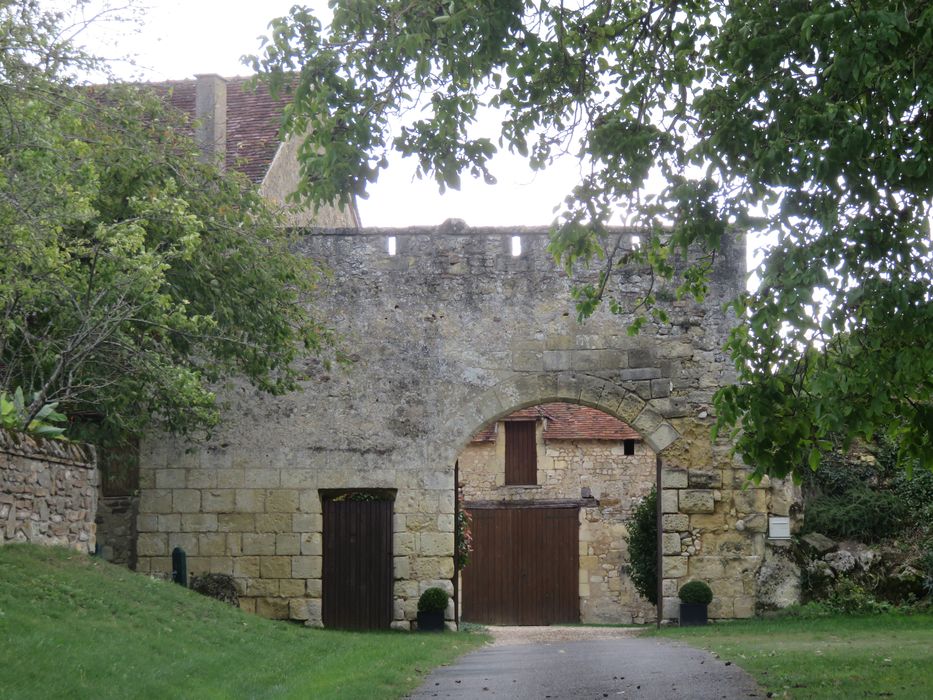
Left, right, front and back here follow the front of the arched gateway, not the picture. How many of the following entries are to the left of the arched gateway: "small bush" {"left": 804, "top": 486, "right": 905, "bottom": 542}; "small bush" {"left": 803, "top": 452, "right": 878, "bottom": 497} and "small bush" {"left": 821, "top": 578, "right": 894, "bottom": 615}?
3

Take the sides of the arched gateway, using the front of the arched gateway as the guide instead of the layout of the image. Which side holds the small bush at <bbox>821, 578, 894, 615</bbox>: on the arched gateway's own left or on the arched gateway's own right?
on the arched gateway's own left

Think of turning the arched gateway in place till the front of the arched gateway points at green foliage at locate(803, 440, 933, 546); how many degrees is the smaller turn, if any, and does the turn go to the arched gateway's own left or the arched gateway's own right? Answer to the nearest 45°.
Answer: approximately 90° to the arched gateway's own left

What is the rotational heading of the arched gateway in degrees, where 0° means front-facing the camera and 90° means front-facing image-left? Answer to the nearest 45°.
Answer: approximately 0°

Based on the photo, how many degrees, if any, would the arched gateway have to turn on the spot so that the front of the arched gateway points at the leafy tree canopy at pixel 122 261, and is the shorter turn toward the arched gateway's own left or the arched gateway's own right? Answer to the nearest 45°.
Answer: approximately 45° to the arched gateway's own right

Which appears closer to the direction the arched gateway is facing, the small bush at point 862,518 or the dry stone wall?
the dry stone wall

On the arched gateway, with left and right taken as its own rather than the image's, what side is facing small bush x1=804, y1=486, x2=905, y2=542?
left

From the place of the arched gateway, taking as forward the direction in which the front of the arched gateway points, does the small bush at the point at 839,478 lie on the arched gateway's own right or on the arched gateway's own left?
on the arched gateway's own left

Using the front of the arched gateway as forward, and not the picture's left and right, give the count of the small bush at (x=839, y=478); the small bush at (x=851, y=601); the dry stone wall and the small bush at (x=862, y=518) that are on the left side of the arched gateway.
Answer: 3

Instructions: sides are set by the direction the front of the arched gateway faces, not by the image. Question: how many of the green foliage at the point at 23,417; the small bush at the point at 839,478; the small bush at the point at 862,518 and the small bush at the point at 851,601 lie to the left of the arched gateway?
3

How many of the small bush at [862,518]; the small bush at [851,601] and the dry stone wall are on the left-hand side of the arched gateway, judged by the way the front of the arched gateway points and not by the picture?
2

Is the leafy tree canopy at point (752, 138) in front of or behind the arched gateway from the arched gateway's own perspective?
in front

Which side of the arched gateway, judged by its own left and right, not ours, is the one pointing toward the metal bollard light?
right
